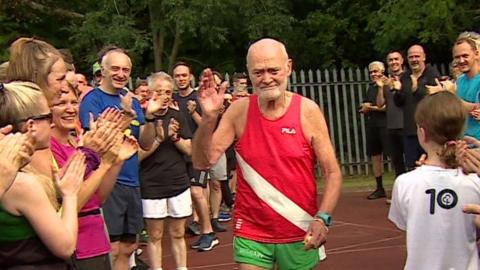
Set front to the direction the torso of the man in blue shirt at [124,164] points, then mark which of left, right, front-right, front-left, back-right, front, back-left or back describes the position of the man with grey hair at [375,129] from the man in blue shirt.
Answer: left

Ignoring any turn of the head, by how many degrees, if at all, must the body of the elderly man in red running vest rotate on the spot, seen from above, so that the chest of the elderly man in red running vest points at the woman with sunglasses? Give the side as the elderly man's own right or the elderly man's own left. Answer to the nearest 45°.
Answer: approximately 45° to the elderly man's own right

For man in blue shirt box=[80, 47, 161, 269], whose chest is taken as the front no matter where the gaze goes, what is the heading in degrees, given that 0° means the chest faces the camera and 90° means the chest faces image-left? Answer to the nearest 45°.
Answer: approximately 315°

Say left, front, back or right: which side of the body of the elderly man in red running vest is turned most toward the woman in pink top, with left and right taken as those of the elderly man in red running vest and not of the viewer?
right

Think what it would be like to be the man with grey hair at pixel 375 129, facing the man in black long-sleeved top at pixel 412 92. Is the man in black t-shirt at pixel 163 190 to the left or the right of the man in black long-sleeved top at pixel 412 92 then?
right

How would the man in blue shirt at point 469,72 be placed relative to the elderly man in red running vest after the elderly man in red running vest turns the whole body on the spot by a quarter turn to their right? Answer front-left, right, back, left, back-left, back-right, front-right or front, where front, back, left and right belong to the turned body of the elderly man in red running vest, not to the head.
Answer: back-right

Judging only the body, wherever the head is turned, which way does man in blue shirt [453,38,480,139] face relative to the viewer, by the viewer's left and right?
facing the viewer and to the left of the viewer

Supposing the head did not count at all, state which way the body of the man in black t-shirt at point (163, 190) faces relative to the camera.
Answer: toward the camera

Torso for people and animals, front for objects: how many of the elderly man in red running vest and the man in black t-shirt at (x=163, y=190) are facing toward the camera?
2

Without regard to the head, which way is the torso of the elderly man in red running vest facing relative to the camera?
toward the camera
